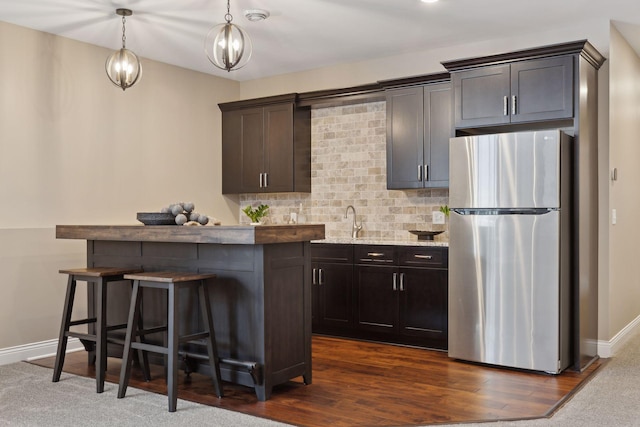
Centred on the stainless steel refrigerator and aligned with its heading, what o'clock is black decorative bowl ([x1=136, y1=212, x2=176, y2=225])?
The black decorative bowl is roughly at 2 o'clock from the stainless steel refrigerator.

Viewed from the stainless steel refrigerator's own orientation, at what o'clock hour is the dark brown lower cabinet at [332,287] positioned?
The dark brown lower cabinet is roughly at 4 o'clock from the stainless steel refrigerator.

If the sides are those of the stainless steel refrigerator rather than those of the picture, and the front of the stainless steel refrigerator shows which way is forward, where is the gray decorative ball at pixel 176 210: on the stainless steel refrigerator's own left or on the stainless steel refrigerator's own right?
on the stainless steel refrigerator's own right

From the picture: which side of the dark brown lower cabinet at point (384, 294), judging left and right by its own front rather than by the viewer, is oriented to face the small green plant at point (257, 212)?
right

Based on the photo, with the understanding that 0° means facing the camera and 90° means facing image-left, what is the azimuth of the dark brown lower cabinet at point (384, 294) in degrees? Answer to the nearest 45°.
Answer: approximately 45°

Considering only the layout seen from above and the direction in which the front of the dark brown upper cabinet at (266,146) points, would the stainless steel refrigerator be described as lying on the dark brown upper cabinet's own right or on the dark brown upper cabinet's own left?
on the dark brown upper cabinet's own left

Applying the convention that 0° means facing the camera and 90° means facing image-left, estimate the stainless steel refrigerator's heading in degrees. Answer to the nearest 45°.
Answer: approximately 0°

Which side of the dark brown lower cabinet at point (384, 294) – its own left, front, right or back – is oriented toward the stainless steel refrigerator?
left

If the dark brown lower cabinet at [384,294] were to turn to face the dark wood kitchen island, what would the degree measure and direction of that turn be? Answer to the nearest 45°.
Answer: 0° — it already faces it

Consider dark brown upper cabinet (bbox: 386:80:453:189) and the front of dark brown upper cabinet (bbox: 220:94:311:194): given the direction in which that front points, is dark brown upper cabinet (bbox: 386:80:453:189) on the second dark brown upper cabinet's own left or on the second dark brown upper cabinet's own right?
on the second dark brown upper cabinet's own left
